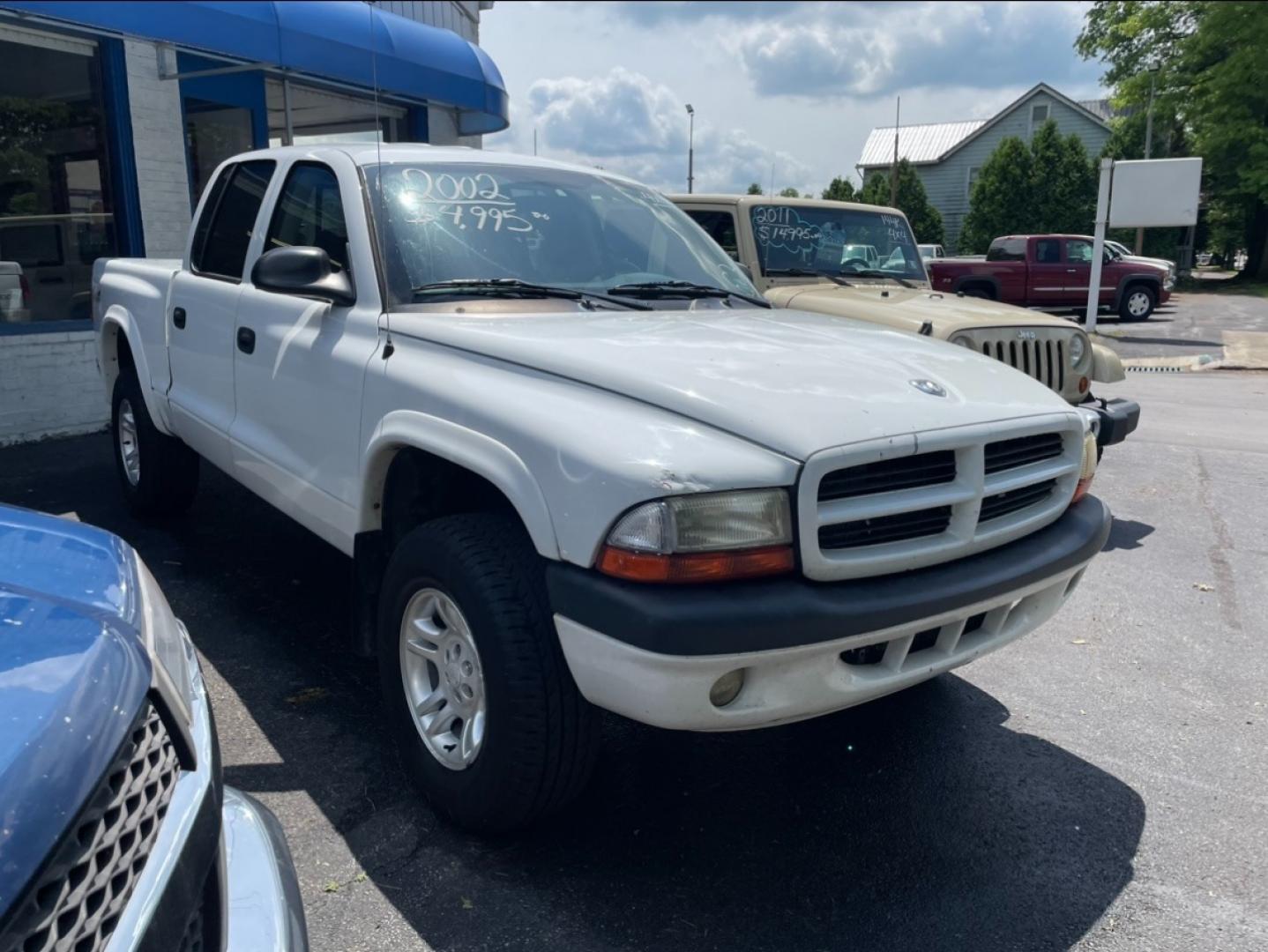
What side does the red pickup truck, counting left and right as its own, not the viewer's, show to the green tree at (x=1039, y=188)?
left

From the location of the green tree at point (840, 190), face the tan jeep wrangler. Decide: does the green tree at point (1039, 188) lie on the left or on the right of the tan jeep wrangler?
left

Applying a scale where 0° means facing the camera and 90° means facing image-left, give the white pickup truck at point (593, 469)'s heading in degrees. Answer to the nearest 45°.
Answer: approximately 315°

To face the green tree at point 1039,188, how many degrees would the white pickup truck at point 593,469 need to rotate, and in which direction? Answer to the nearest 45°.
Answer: approximately 90° to its left

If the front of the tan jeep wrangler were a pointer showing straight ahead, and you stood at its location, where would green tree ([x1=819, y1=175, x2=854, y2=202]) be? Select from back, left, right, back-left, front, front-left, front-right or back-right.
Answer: back-left

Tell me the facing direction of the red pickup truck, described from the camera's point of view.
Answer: facing to the right of the viewer

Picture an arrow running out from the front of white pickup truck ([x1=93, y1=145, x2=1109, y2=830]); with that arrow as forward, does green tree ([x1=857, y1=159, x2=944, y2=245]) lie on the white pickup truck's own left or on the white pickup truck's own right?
on the white pickup truck's own left

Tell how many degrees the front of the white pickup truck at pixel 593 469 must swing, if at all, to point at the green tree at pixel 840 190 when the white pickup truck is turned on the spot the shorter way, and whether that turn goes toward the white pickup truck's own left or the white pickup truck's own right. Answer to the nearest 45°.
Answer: approximately 135° to the white pickup truck's own left

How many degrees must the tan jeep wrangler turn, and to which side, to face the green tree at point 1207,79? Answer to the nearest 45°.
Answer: approximately 135° to its left

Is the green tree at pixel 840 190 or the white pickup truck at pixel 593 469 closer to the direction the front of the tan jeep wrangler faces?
the white pickup truck
